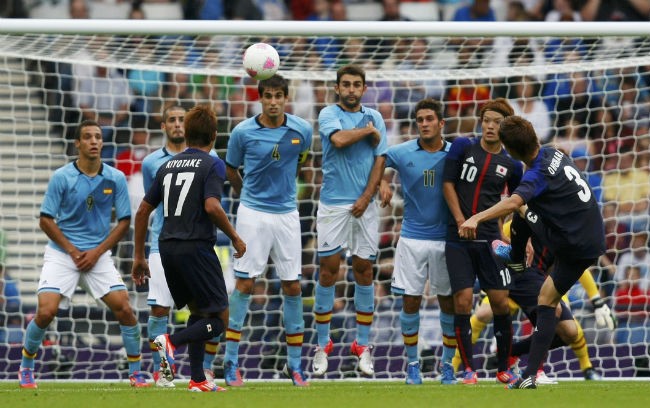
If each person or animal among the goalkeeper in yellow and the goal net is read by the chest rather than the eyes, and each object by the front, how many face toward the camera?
2

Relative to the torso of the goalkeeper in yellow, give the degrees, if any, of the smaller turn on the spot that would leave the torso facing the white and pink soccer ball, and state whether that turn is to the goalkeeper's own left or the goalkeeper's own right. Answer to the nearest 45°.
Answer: approximately 45° to the goalkeeper's own right

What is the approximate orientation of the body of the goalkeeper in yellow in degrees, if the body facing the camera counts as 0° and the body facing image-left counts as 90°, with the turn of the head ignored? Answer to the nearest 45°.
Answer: approximately 0°

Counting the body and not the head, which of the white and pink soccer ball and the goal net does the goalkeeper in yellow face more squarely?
the white and pink soccer ball

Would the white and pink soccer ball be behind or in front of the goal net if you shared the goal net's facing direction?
in front

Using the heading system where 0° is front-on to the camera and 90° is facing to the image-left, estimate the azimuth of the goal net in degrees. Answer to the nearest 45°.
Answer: approximately 0°

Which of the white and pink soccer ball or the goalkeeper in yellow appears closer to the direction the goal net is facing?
the white and pink soccer ball
